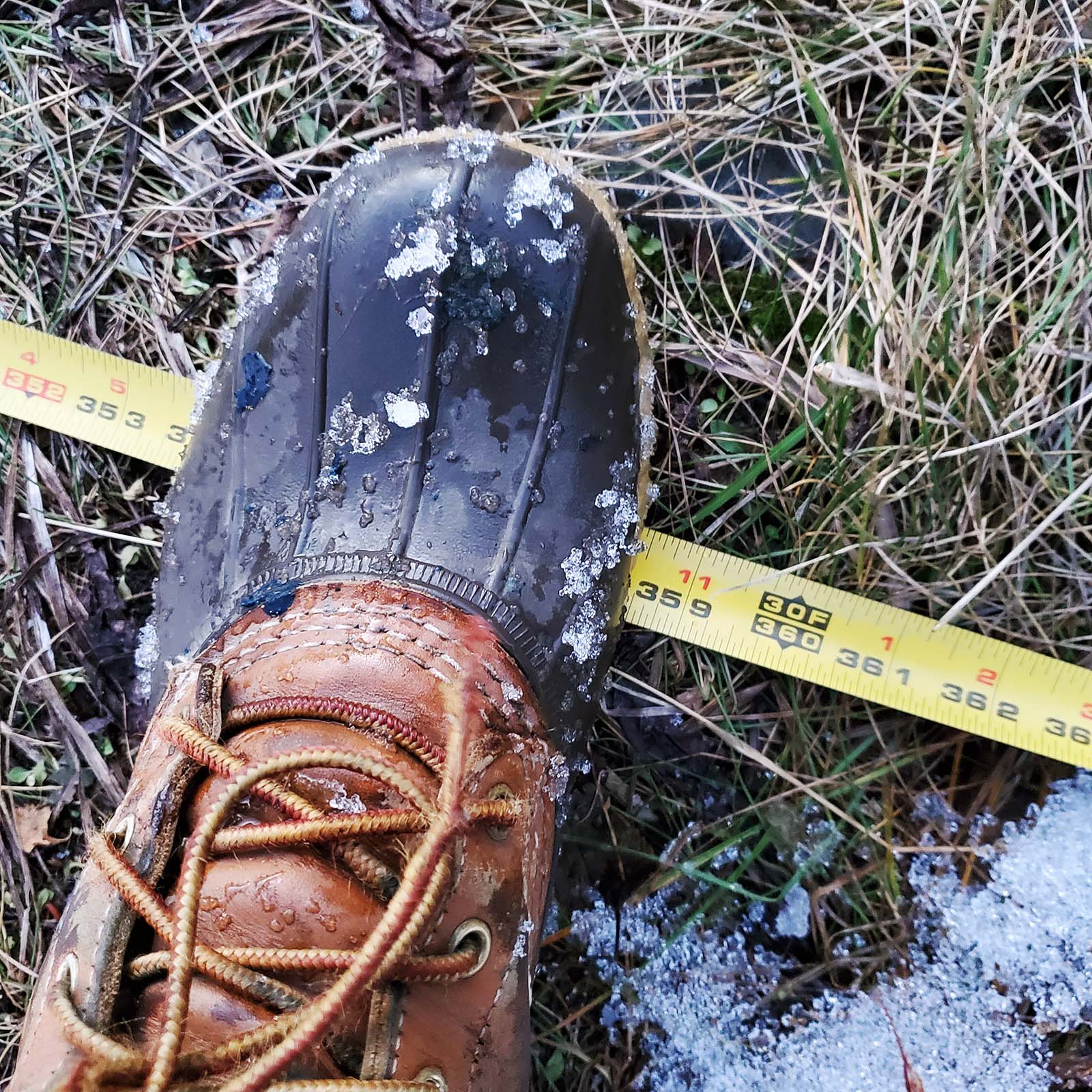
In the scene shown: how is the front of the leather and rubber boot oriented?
away from the camera
